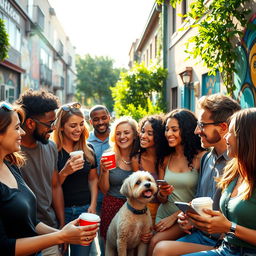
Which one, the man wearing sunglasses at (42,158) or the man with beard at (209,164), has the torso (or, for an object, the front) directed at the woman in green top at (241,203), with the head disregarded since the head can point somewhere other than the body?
the man wearing sunglasses

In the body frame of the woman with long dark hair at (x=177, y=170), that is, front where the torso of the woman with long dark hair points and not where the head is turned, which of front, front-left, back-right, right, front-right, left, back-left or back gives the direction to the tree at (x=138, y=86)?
back-right

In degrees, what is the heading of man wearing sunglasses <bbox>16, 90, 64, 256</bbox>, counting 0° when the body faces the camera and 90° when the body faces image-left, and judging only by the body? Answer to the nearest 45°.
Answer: approximately 315°

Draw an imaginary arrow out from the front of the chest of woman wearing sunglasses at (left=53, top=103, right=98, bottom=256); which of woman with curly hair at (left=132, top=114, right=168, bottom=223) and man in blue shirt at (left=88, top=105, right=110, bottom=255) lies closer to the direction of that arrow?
the woman with curly hair

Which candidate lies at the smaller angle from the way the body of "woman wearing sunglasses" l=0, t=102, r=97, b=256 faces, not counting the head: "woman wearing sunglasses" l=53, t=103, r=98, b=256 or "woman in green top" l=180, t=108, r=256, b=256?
the woman in green top

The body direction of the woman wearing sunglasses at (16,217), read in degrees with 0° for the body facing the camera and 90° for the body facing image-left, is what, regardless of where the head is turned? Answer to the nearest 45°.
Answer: approximately 270°

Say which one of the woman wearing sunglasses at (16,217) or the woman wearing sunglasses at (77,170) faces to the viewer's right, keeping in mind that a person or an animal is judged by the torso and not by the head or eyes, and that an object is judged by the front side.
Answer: the woman wearing sunglasses at (16,217)

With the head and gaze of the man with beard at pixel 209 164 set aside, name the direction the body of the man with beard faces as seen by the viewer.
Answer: to the viewer's left
